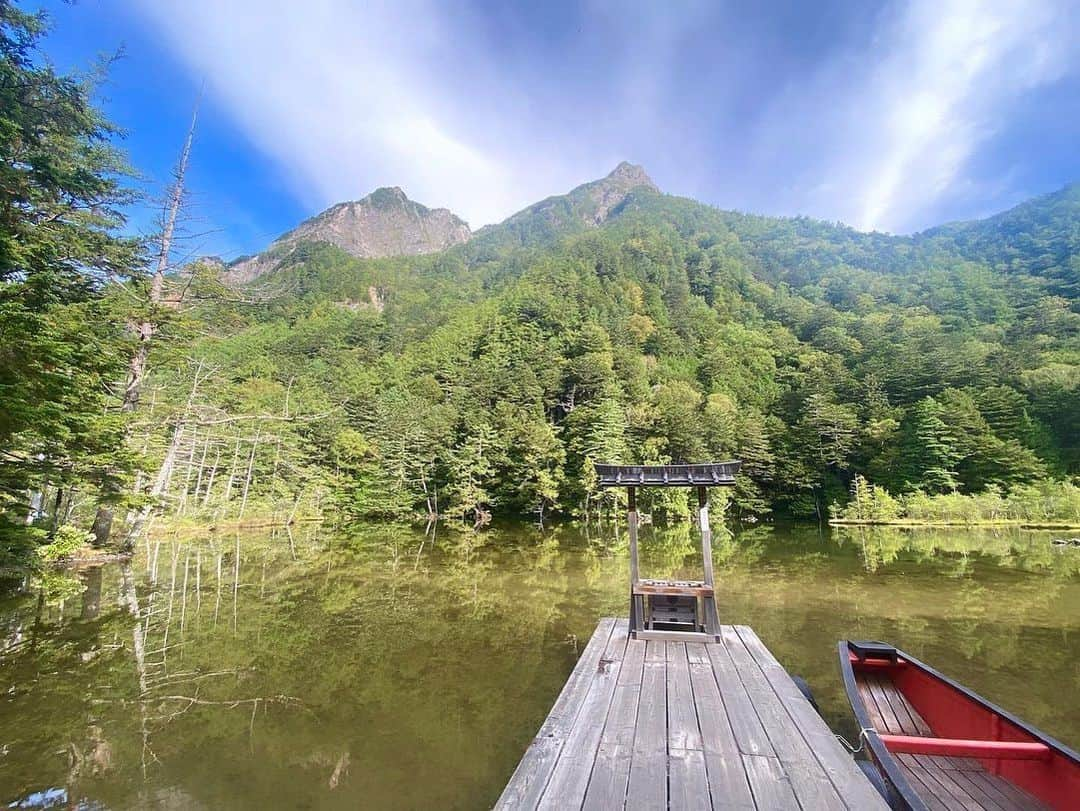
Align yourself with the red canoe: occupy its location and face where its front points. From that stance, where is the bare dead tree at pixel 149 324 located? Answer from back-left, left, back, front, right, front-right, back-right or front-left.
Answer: front-left

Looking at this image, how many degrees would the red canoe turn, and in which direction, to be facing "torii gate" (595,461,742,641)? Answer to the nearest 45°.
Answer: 0° — it already faces it

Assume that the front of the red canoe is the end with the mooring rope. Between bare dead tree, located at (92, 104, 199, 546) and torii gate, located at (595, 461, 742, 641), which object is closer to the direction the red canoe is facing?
the torii gate

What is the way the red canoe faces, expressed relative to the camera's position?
facing away from the viewer and to the left of the viewer

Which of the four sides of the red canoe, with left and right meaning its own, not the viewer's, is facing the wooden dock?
left

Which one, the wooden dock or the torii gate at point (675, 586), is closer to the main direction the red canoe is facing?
the torii gate
